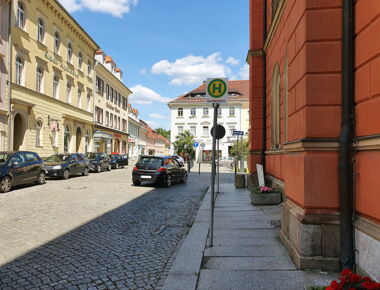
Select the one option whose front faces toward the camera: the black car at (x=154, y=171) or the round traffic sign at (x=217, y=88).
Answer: the round traffic sign

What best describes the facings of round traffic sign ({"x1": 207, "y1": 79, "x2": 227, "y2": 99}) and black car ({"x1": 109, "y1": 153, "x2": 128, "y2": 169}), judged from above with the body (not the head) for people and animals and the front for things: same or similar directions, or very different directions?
same or similar directions

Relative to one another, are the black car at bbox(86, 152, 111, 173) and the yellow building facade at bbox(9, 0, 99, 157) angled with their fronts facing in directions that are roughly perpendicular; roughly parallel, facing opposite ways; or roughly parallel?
roughly perpendicular

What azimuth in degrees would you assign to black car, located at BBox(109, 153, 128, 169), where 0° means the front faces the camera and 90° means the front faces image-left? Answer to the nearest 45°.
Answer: approximately 45°

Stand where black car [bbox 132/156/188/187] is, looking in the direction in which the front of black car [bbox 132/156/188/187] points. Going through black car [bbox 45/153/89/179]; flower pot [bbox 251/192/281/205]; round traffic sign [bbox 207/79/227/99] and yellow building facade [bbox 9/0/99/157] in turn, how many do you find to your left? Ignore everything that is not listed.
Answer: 2

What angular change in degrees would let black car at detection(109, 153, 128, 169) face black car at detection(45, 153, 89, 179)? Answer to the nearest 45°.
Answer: approximately 45° to its left

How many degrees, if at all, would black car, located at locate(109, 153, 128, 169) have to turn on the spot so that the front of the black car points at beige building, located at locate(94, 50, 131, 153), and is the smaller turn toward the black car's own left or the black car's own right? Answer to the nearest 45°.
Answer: approximately 135° to the black car's own right

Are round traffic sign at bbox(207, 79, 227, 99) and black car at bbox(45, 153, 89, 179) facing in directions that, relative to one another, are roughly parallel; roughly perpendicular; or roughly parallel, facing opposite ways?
roughly parallel

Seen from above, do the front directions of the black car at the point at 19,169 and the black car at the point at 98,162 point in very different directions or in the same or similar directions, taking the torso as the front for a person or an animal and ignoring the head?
same or similar directions

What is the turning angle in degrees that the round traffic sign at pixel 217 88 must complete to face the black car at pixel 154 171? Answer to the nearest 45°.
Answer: approximately 180°

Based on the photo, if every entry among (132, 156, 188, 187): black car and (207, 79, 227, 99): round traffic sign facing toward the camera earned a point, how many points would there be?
1

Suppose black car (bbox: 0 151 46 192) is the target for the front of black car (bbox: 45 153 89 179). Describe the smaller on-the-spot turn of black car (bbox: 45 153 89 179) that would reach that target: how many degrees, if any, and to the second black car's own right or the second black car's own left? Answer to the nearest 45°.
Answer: approximately 45° to the second black car's own left

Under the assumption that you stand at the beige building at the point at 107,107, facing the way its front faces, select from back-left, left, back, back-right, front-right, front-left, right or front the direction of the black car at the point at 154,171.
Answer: front-right

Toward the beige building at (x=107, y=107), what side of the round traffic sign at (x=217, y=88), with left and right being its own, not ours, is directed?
back

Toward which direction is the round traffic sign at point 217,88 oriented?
toward the camera

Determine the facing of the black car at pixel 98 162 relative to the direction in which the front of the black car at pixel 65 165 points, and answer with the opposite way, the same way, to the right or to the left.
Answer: the same way

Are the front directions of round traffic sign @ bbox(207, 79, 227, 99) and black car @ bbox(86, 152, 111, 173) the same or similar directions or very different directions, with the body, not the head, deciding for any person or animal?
same or similar directions

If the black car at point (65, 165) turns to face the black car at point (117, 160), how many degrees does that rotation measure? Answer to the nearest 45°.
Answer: approximately 135° to its right

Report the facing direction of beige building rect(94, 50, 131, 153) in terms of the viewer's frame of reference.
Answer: facing the viewer and to the right of the viewer
